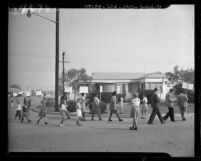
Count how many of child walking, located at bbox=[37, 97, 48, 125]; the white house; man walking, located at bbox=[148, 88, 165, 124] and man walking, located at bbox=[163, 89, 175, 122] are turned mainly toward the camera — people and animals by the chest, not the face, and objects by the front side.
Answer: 1

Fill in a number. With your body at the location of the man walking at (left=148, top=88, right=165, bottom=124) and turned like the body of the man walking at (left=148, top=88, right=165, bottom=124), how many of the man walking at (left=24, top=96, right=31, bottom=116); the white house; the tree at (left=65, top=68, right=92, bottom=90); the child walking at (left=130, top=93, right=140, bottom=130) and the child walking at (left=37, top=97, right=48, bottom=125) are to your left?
0

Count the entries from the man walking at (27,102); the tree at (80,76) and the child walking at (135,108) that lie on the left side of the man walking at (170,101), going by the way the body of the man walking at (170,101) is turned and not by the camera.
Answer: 0

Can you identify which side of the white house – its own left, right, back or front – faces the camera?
front

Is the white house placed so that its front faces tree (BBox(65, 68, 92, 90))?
no
